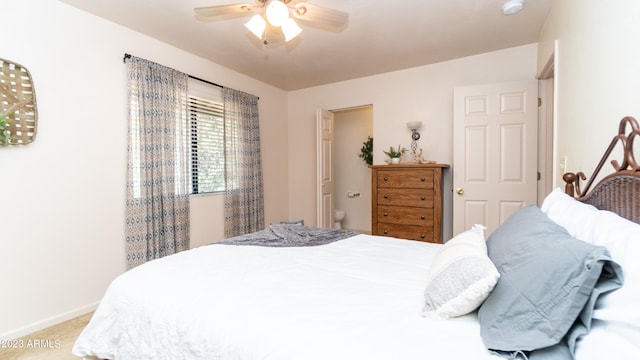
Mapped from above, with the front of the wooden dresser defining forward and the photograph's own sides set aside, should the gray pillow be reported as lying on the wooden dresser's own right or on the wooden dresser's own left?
on the wooden dresser's own left

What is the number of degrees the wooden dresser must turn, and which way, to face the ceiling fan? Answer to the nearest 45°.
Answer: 0° — it already faces it

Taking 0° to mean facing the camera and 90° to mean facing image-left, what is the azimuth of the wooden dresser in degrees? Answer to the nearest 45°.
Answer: approximately 45°

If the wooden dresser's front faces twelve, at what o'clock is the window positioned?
The window is roughly at 1 o'clock from the wooden dresser.

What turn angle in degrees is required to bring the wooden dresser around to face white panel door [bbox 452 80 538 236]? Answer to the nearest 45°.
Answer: approximately 135° to its left

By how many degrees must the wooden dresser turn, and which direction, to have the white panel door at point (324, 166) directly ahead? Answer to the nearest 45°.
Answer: approximately 90° to its right
